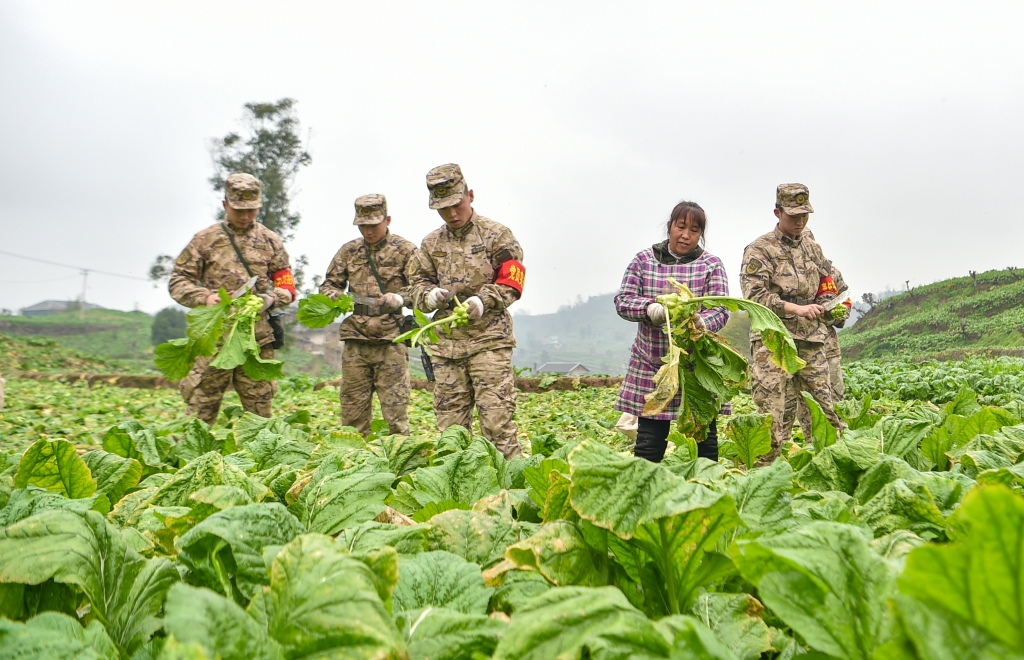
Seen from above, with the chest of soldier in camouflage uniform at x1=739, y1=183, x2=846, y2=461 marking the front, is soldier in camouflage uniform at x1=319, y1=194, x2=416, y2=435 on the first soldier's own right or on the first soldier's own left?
on the first soldier's own right

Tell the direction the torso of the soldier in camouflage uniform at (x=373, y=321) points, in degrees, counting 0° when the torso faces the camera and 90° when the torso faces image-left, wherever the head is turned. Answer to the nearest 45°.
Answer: approximately 0°

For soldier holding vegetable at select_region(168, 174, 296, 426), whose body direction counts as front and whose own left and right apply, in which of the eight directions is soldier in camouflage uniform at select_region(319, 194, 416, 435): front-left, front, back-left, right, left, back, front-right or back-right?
left

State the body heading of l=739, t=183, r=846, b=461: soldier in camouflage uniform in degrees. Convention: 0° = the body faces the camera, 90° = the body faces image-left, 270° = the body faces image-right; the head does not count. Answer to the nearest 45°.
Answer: approximately 315°

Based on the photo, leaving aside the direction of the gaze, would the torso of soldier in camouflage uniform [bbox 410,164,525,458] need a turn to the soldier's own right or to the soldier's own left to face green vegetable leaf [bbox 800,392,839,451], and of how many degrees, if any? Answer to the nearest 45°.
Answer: approximately 45° to the soldier's own left

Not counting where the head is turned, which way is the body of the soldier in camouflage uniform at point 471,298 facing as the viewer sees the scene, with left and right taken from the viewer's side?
facing the viewer and to the left of the viewer

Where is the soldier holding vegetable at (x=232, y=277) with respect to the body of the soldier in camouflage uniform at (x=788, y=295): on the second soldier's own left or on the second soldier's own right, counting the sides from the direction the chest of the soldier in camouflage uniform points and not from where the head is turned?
on the second soldier's own right

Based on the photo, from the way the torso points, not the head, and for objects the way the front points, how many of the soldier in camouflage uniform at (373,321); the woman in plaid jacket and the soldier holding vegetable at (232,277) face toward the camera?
3

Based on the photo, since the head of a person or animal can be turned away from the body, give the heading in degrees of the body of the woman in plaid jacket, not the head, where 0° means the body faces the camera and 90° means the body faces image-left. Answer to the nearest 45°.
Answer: approximately 0°

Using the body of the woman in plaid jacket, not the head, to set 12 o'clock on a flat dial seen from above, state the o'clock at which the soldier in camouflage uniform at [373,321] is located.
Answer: The soldier in camouflage uniform is roughly at 4 o'clock from the woman in plaid jacket.
